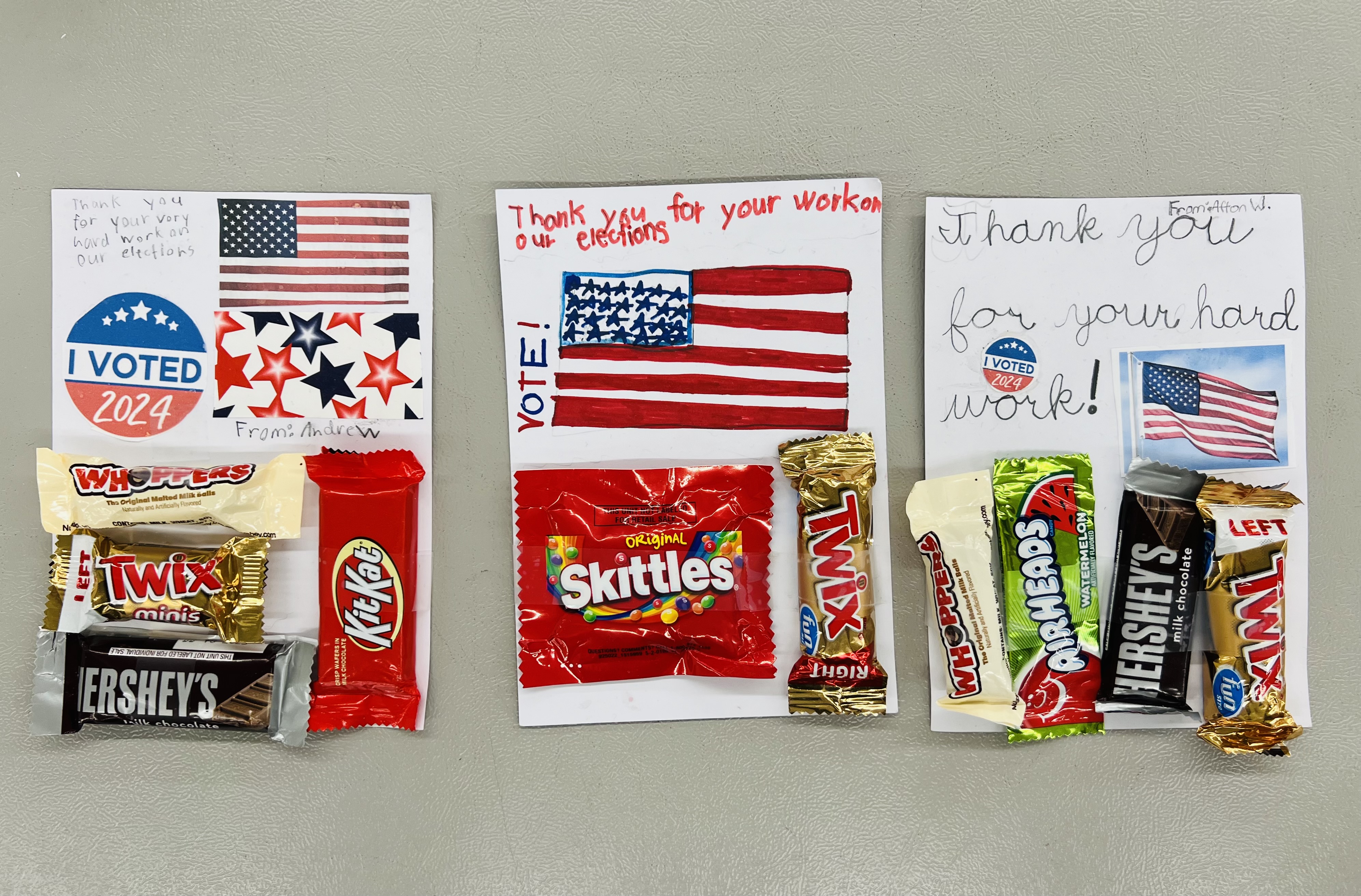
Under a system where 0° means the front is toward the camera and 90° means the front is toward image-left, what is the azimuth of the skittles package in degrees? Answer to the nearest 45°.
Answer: approximately 0°

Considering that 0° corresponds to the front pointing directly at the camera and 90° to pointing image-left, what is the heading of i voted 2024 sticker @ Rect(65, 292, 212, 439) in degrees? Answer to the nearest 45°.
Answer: approximately 0°

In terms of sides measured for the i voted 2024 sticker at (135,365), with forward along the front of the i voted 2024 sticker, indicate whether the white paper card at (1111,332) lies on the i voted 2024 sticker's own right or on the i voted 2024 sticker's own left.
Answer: on the i voted 2024 sticker's own left

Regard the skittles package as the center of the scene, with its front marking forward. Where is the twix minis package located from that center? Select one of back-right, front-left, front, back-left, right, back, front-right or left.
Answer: right

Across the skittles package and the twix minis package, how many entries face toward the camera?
2

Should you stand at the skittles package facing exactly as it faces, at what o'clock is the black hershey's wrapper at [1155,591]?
The black hershey's wrapper is roughly at 9 o'clock from the skittles package.
